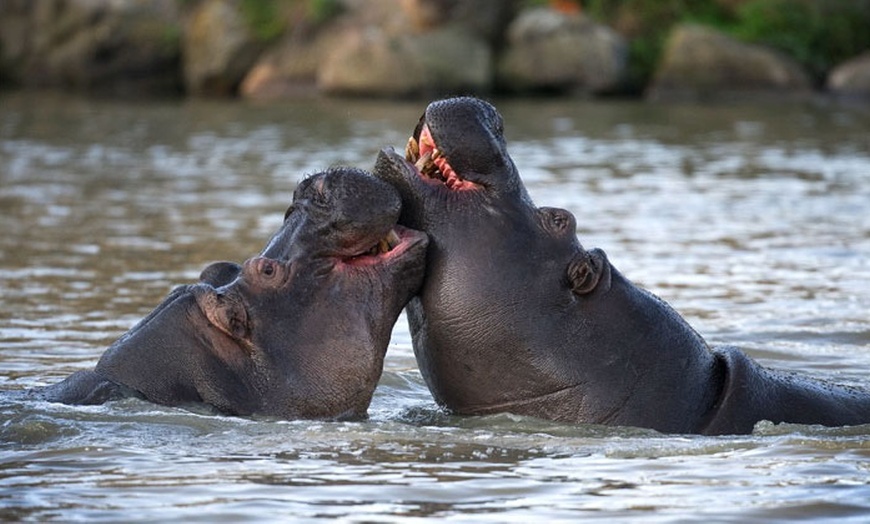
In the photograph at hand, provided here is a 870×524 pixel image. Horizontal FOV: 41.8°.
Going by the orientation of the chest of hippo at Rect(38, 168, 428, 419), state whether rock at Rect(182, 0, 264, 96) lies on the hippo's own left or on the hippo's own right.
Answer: on the hippo's own left

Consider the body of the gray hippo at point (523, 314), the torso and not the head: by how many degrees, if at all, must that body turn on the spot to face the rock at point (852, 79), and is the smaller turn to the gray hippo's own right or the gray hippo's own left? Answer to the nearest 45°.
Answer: approximately 90° to the gray hippo's own right

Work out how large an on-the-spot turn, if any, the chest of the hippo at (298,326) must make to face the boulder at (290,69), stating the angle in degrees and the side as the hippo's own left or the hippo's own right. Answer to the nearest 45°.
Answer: approximately 90° to the hippo's own left

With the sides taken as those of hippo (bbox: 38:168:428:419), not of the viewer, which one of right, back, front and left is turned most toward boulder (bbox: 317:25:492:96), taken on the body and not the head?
left

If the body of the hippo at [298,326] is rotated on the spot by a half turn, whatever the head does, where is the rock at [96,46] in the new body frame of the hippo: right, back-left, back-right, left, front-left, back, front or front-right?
right

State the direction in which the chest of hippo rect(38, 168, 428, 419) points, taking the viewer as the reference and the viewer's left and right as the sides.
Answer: facing to the right of the viewer

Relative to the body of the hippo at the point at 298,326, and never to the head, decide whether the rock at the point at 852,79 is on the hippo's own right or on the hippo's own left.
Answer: on the hippo's own left

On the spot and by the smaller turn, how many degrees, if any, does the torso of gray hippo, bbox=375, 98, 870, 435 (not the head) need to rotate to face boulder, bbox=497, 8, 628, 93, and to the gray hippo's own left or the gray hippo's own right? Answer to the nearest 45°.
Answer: approximately 90° to the gray hippo's own right

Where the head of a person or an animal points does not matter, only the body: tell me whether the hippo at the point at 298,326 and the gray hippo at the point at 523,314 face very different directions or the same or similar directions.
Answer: very different directions

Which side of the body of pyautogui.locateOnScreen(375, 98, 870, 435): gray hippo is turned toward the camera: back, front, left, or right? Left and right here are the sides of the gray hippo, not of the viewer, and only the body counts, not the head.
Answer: left

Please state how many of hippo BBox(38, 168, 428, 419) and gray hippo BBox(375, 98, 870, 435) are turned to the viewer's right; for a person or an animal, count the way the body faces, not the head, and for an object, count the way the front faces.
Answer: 1

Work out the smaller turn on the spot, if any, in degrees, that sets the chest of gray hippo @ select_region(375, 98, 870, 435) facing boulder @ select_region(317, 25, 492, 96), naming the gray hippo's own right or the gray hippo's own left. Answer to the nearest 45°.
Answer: approximately 90° to the gray hippo's own right
